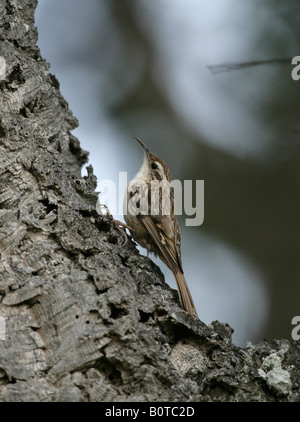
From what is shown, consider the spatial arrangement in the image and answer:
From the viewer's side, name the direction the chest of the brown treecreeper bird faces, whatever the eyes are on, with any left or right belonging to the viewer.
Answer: facing to the left of the viewer
